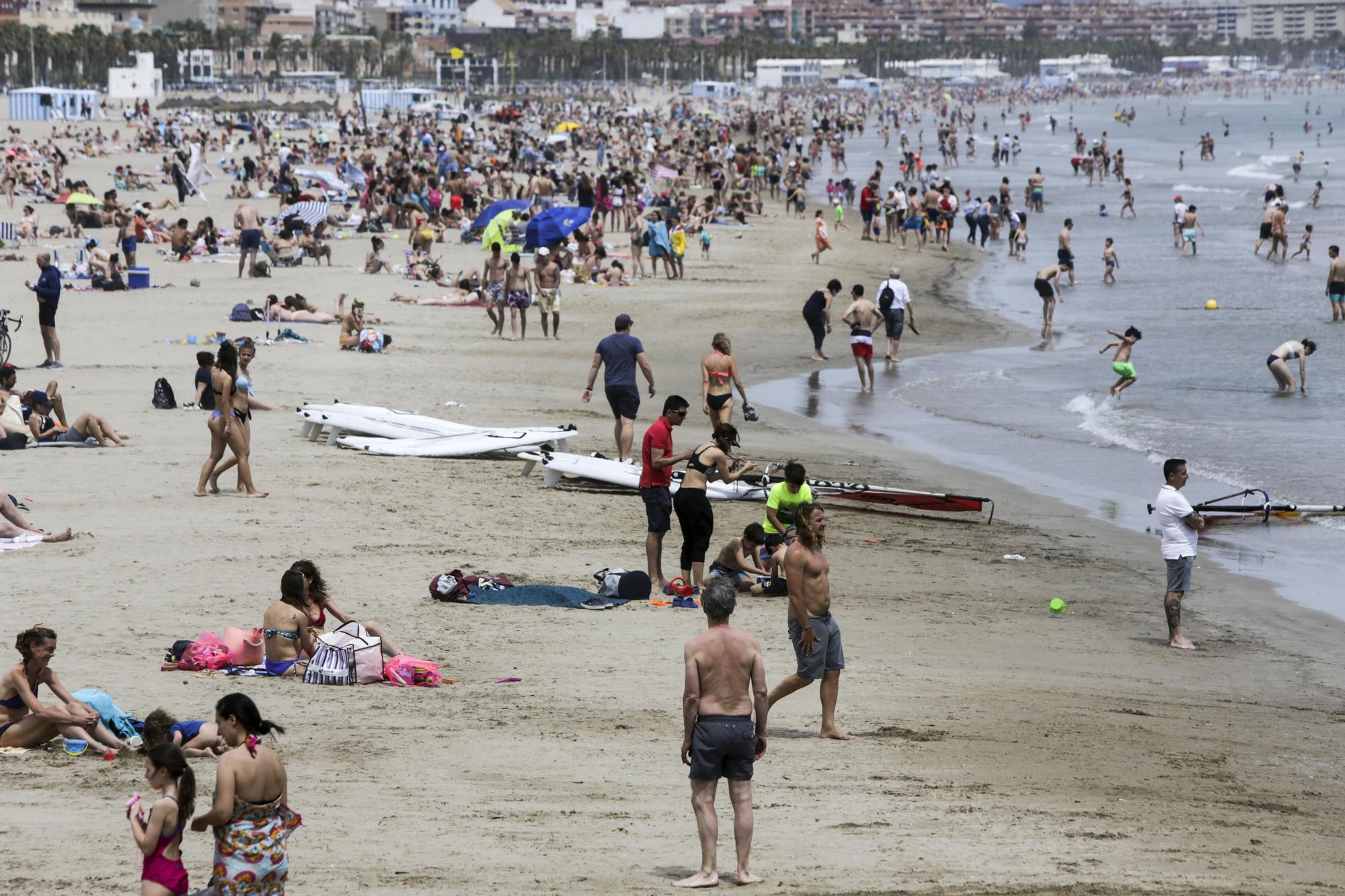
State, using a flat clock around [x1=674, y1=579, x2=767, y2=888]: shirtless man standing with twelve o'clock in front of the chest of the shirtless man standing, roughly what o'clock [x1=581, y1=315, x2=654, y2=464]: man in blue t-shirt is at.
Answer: The man in blue t-shirt is roughly at 12 o'clock from the shirtless man standing.

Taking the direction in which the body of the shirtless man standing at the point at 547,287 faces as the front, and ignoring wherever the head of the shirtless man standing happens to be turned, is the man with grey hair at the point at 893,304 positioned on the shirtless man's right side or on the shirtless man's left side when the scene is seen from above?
on the shirtless man's left side

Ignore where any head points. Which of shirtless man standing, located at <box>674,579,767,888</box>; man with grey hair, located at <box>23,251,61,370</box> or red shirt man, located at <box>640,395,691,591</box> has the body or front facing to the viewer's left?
the man with grey hair

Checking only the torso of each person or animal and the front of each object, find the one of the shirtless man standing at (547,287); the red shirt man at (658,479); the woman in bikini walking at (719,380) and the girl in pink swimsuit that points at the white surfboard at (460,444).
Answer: the shirtless man standing

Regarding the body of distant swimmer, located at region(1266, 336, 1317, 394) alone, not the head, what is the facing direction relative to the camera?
to the viewer's right

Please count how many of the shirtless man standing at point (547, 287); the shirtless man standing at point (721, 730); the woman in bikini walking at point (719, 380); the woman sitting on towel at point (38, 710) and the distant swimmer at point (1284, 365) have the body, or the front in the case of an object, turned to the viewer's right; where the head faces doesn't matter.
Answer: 2

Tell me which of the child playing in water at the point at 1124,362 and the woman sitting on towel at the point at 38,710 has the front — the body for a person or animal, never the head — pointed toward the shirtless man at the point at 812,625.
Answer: the woman sitting on towel

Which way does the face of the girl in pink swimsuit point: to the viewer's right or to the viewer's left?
to the viewer's left

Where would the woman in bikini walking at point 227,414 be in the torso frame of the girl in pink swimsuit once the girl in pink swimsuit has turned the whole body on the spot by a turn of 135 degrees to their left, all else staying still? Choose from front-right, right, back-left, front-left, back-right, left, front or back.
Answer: back-left

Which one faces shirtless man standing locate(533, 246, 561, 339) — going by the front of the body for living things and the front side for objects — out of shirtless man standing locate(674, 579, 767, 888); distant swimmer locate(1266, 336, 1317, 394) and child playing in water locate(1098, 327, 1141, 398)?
shirtless man standing locate(674, 579, 767, 888)

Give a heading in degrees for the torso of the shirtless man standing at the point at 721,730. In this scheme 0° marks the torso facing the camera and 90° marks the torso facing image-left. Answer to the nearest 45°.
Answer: approximately 180°

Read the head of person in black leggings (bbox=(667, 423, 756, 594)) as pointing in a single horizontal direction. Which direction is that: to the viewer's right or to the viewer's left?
to the viewer's right

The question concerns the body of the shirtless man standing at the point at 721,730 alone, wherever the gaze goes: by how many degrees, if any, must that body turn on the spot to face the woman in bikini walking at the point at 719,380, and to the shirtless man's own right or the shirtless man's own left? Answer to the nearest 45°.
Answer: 0° — they already face them

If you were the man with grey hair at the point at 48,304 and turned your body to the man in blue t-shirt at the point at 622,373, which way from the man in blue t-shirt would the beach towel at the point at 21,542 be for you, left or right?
right
